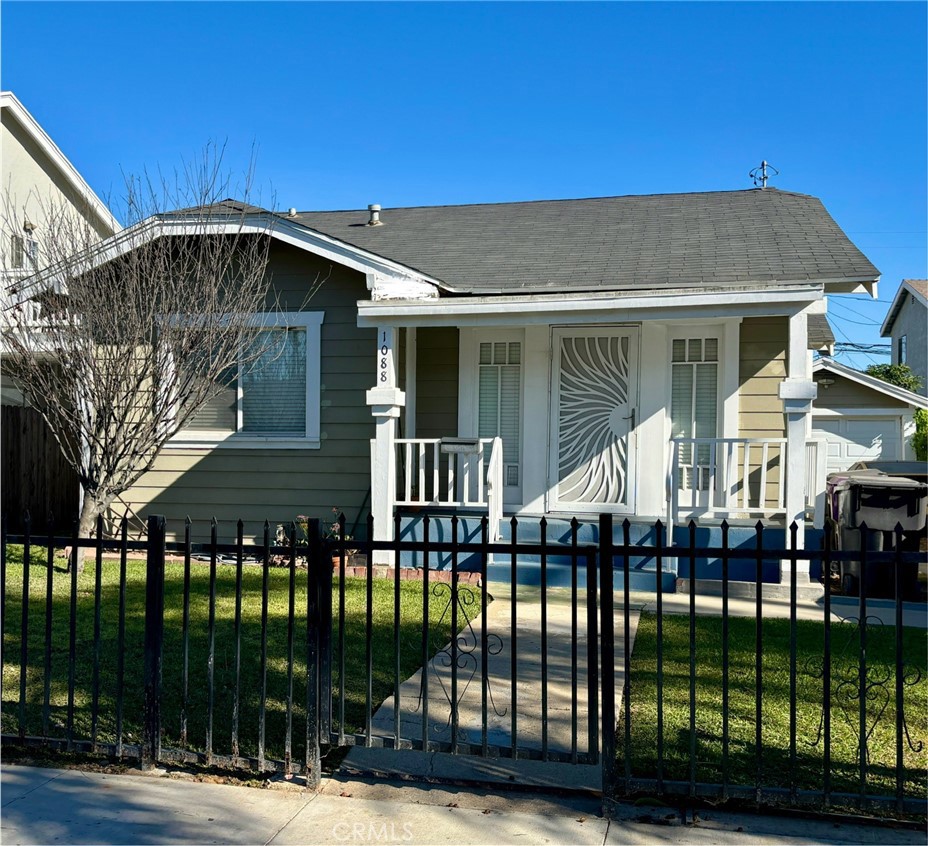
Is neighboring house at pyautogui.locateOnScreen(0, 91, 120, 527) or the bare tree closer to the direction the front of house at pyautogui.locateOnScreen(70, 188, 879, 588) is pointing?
the bare tree

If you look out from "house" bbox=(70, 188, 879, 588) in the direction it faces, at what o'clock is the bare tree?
The bare tree is roughly at 2 o'clock from the house.

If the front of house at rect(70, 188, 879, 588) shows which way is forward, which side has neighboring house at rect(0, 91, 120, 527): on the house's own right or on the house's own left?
on the house's own right

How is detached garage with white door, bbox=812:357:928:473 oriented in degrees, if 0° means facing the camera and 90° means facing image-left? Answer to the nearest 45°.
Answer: approximately 0°

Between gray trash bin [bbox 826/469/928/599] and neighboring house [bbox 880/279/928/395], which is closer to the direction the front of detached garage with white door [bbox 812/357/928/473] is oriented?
the gray trash bin

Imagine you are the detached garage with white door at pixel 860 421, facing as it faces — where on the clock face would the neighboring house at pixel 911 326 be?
the neighboring house at pixel 911 326 is roughly at 6 o'clock from the detached garage with white door at pixel 860 421.

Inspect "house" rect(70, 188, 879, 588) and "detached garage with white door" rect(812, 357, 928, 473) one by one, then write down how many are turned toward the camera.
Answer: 2

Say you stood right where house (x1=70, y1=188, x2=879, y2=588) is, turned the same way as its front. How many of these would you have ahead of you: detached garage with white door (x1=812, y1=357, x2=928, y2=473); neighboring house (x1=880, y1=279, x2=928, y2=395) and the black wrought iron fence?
1

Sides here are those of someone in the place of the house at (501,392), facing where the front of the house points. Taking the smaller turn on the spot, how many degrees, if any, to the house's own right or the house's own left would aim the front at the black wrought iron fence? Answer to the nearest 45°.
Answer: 0° — it already faces it
